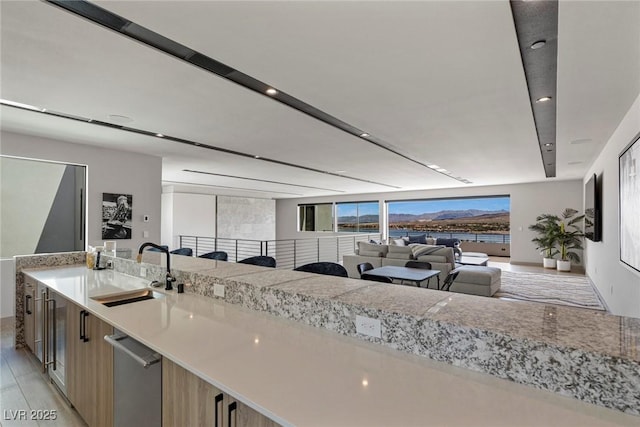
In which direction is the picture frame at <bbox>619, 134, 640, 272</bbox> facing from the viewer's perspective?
to the viewer's left

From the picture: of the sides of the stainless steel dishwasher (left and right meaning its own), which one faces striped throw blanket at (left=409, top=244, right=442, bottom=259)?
back

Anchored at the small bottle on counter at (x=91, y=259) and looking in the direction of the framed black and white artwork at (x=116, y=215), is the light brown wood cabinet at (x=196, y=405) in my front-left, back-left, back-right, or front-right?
back-right

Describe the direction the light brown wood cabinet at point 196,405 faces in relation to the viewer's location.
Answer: facing the viewer and to the left of the viewer

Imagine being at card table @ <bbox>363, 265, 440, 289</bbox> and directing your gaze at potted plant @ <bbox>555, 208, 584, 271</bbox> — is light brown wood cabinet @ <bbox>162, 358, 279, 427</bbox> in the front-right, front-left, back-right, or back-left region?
back-right

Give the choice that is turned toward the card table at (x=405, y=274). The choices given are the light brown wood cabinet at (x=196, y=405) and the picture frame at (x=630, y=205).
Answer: the picture frame

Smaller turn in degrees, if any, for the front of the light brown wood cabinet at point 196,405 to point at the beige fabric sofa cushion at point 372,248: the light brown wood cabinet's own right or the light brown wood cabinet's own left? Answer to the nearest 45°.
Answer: approximately 180°

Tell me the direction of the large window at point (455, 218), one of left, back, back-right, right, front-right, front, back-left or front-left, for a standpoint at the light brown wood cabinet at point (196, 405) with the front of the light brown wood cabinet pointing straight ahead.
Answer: back

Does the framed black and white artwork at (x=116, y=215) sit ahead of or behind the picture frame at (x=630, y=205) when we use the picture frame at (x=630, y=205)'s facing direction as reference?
ahead

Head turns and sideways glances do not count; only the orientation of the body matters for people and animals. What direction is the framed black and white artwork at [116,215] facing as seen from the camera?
toward the camera

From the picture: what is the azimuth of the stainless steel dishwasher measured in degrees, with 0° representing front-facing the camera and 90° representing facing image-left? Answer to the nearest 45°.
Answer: approximately 45°

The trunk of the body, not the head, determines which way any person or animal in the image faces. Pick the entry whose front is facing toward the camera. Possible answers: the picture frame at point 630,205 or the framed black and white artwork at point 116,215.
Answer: the framed black and white artwork

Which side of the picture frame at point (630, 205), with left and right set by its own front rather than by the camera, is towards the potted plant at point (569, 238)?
right

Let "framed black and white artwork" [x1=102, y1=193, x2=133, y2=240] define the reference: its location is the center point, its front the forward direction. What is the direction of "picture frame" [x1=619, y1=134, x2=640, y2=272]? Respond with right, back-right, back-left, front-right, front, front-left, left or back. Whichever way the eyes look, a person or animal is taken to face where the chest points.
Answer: front-left

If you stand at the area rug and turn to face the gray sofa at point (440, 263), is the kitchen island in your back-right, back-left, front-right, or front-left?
front-left

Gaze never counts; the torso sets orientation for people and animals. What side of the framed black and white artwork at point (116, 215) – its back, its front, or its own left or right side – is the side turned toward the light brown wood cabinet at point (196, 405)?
front
